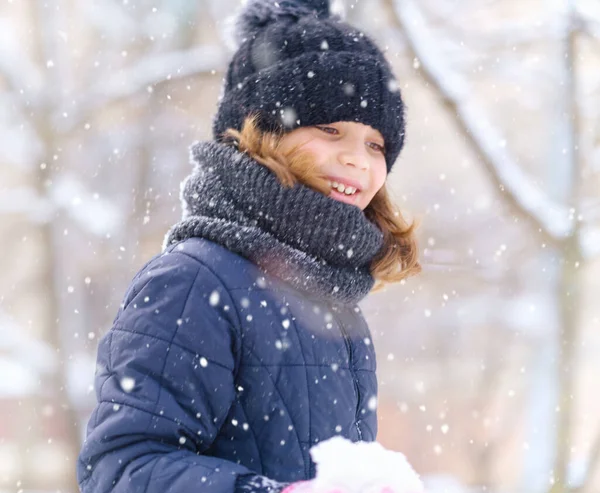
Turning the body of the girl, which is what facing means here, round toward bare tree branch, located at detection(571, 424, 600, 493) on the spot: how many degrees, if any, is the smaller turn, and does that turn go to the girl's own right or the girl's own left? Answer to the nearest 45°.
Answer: approximately 90° to the girl's own left

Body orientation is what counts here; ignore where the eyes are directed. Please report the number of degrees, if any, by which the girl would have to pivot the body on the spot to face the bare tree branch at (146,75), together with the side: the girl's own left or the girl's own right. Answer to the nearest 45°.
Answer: approximately 135° to the girl's own left

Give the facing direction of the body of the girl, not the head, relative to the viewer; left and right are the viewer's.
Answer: facing the viewer and to the right of the viewer

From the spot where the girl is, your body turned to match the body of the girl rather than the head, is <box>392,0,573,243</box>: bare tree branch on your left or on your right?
on your left
